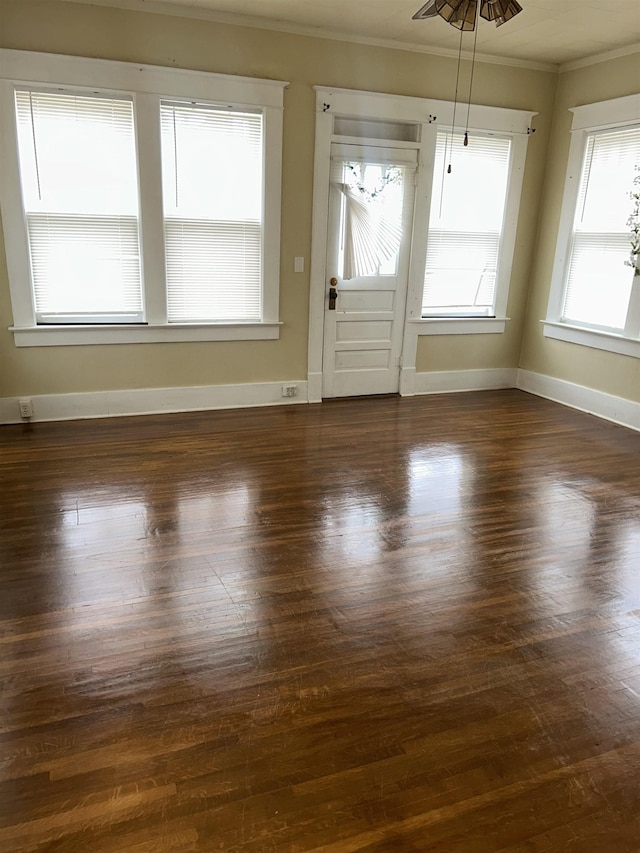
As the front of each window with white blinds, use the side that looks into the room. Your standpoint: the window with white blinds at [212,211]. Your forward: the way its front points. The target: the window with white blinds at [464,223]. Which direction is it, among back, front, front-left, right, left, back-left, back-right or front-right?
left

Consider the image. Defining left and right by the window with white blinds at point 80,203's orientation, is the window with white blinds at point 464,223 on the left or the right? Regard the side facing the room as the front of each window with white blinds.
on its left

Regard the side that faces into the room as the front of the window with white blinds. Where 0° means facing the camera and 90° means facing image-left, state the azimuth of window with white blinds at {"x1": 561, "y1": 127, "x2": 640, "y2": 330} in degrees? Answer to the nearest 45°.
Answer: approximately 45°

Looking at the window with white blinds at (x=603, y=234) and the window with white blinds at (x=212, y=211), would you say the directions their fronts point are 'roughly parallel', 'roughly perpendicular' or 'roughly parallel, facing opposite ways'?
roughly perpendicular

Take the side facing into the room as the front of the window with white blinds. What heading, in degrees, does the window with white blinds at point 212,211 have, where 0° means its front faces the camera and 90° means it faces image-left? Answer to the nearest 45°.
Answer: approximately 0°

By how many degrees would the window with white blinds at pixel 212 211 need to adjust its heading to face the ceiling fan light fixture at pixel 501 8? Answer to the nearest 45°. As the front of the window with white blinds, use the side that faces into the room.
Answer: approximately 45° to its left

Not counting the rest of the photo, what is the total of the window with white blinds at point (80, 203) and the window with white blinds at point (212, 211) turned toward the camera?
2

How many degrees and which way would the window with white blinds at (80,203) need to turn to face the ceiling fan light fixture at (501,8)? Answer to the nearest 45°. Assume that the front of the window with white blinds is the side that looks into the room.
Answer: approximately 45° to its left

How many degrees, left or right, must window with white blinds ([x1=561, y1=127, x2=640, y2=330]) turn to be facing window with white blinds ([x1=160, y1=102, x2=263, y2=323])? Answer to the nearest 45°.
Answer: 0° — it already faces it

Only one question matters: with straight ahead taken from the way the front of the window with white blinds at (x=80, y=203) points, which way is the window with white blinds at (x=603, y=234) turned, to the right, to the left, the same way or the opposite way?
to the right

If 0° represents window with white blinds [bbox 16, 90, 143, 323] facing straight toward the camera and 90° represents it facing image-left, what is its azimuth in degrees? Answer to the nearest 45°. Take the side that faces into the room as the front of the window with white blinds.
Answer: approximately 0°
